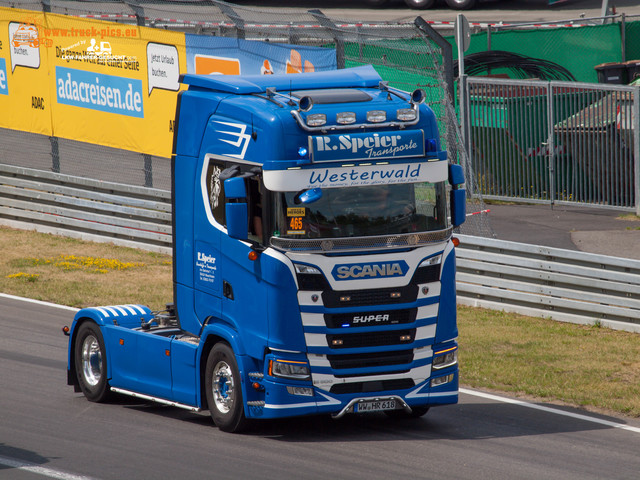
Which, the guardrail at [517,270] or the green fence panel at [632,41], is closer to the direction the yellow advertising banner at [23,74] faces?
the guardrail

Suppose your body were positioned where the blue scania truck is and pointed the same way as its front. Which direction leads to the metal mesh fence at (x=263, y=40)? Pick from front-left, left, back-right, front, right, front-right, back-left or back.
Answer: back-left

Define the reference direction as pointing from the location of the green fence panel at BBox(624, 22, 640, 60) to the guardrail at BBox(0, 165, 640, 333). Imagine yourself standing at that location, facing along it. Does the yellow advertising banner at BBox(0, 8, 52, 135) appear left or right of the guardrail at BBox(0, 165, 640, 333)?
right

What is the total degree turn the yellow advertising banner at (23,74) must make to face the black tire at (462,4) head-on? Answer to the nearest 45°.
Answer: approximately 180°

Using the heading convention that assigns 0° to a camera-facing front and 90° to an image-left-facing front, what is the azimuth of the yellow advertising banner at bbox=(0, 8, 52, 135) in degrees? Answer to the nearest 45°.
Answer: approximately 45°

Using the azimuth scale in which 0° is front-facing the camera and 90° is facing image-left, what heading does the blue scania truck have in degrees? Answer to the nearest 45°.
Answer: approximately 315°

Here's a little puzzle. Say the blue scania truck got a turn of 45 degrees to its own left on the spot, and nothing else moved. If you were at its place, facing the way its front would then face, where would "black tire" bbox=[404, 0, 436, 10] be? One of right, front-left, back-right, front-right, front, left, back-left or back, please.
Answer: left

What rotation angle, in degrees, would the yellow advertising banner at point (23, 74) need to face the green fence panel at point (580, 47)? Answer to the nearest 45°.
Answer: approximately 135° to its left
